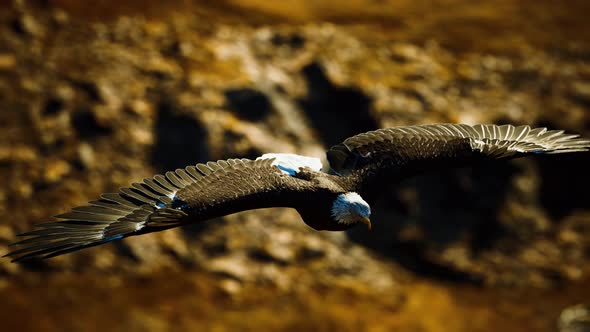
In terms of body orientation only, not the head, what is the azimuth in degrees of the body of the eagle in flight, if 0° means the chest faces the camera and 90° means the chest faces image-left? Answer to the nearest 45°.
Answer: approximately 315°
